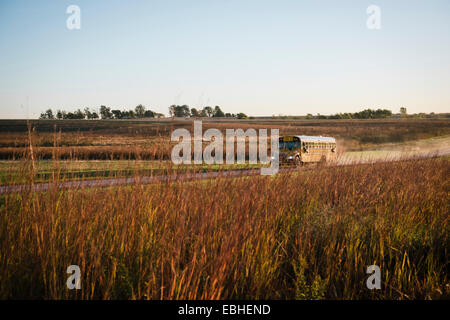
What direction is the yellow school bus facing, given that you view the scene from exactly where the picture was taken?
facing the viewer and to the left of the viewer
